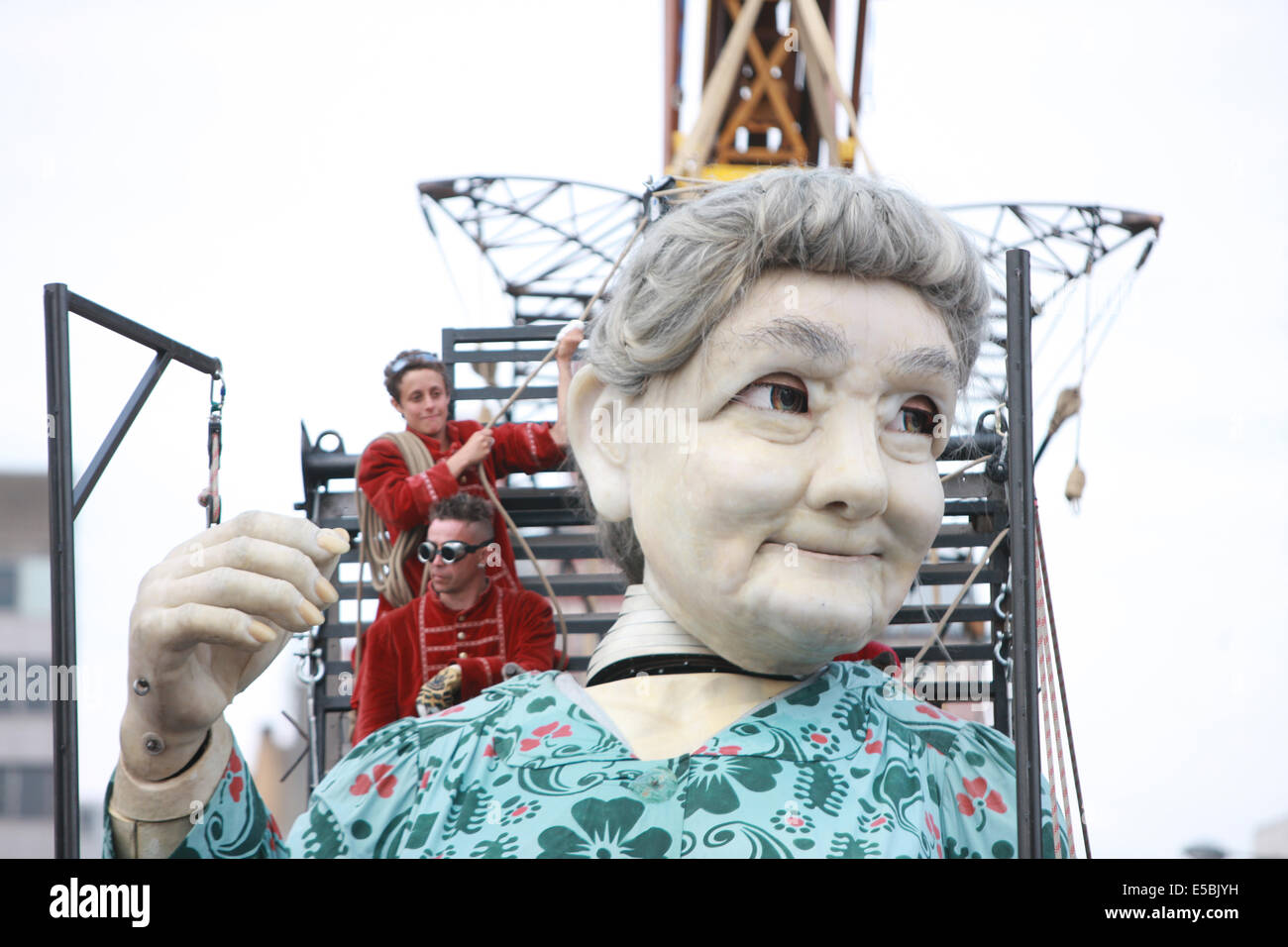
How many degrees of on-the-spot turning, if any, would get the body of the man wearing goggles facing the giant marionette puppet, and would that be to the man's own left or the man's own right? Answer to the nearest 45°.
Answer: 0° — they already face it

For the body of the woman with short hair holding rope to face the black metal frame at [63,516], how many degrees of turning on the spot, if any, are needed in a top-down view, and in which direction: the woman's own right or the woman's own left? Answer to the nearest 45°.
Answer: approximately 45° to the woman's own right

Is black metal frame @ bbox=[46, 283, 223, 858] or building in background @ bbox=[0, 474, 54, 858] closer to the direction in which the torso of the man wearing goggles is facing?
the black metal frame

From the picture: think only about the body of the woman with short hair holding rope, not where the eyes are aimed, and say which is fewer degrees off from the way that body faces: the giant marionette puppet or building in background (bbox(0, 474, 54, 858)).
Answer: the giant marionette puppet

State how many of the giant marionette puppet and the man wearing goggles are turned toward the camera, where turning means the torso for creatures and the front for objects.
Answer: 2

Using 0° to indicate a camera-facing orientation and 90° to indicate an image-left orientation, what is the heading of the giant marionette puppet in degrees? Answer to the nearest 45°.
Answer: approximately 0°

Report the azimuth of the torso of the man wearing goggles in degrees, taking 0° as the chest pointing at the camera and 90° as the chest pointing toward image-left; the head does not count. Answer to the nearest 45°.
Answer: approximately 0°

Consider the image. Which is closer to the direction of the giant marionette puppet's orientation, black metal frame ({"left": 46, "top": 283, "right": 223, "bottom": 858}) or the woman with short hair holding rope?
the black metal frame

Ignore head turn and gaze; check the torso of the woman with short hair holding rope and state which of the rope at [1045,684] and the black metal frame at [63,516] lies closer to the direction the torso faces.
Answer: the rope

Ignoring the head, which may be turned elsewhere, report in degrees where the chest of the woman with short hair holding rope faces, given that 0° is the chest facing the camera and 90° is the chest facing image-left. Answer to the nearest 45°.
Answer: approximately 315°
